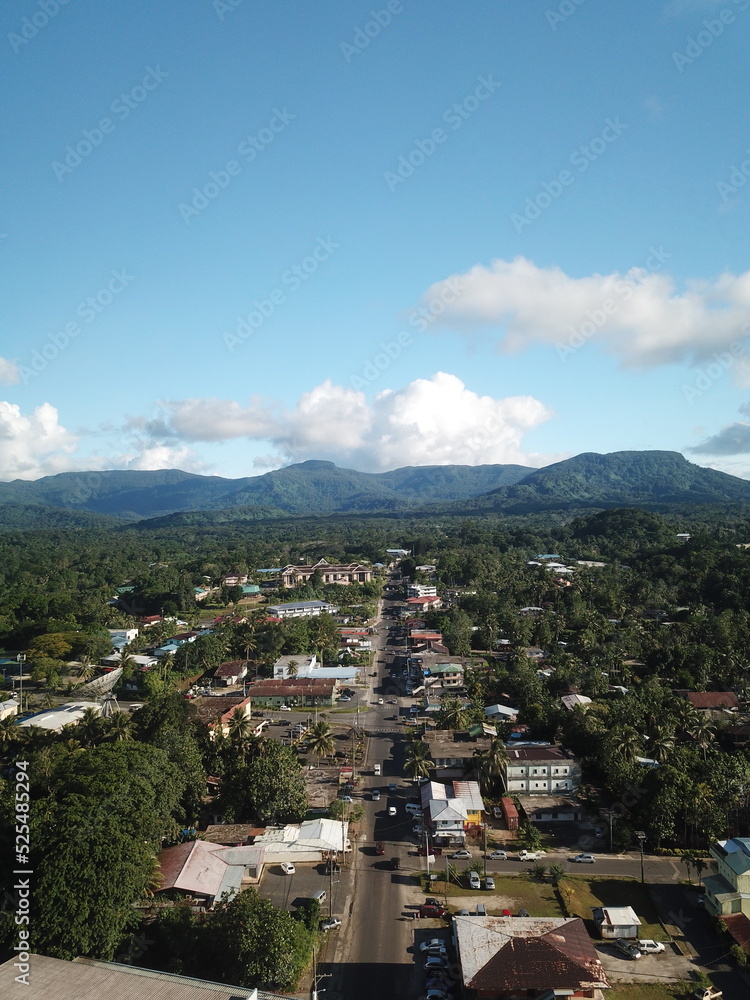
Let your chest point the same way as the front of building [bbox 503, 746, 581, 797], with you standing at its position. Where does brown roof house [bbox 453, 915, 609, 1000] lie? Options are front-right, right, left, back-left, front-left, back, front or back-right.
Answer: front

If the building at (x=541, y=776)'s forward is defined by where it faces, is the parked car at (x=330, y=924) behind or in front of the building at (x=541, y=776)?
in front

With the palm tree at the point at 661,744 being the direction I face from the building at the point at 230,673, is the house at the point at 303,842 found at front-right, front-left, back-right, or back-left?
front-right

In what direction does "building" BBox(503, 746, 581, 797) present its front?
toward the camera

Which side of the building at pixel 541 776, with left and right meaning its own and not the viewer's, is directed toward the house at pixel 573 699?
back

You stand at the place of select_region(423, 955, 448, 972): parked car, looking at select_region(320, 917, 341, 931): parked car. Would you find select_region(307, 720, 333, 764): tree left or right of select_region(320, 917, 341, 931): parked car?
right

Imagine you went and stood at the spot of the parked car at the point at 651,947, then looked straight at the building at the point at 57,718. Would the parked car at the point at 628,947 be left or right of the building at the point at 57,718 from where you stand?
left

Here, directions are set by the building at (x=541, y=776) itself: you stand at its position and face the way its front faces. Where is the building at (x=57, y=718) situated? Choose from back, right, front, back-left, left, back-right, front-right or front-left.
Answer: right

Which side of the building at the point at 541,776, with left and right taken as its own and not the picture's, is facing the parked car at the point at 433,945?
front

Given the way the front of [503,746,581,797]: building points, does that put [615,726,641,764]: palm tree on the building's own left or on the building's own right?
on the building's own left

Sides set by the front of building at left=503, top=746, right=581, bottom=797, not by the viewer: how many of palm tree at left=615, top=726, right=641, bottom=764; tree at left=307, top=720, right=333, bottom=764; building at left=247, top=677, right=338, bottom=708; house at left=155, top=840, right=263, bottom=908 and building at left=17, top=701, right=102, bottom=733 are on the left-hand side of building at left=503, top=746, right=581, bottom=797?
1

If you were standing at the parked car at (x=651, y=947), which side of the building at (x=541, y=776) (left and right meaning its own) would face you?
front
